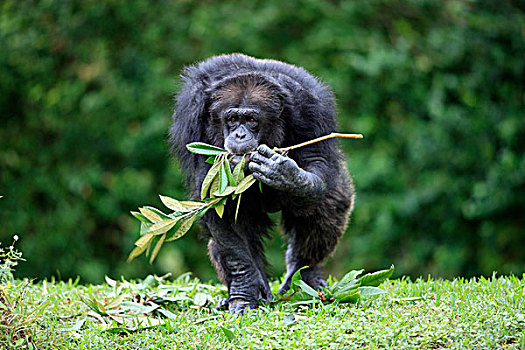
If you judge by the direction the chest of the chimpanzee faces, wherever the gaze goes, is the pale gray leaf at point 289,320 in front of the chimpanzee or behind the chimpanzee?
in front

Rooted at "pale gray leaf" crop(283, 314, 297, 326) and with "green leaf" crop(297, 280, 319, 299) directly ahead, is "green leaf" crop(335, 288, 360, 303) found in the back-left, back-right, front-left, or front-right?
front-right

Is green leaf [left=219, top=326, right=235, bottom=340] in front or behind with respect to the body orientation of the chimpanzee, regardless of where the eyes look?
in front

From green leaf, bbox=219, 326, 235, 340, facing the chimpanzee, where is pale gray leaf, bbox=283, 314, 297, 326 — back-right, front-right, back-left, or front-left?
front-right

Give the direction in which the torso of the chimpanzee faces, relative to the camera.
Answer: toward the camera

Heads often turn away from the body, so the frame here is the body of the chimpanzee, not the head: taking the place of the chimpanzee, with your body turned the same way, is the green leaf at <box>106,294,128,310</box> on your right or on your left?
on your right

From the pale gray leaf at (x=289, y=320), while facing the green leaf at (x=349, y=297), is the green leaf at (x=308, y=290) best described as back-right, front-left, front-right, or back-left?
front-left
